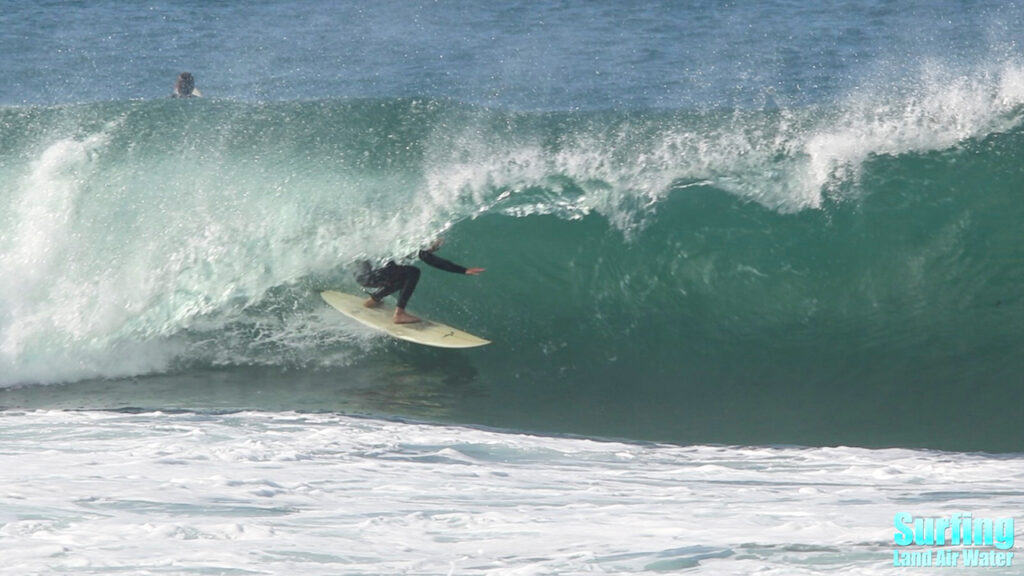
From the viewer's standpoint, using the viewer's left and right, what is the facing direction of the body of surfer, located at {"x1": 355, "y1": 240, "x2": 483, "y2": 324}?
facing to the right of the viewer
